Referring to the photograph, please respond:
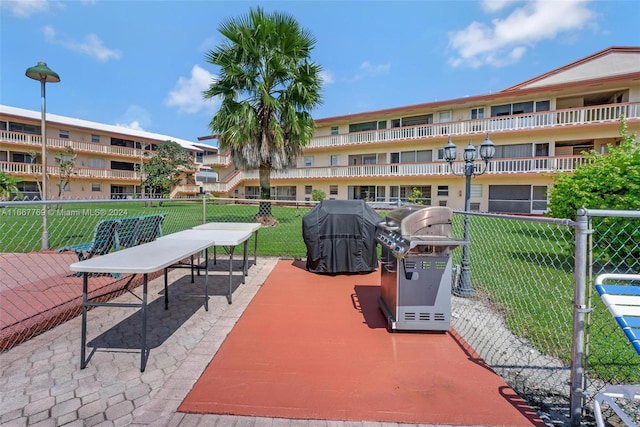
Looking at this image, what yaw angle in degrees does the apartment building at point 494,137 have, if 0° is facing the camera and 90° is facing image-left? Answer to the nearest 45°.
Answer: approximately 45°

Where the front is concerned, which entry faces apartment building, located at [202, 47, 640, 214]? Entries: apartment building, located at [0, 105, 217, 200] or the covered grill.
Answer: apartment building, located at [0, 105, 217, 200]

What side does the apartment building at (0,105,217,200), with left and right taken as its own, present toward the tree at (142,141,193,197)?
front

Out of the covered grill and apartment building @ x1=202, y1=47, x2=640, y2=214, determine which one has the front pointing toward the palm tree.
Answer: the apartment building

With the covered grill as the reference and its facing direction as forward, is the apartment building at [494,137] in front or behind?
behind

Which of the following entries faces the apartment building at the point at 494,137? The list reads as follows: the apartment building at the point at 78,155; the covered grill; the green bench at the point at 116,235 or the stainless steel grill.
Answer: the apartment building at the point at 78,155

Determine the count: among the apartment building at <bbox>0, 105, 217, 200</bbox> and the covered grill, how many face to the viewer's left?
0

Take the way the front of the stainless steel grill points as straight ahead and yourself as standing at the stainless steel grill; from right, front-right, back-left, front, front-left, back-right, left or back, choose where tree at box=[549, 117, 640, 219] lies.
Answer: back-right

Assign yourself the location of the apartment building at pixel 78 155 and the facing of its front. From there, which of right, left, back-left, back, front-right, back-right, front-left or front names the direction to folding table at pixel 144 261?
front-right

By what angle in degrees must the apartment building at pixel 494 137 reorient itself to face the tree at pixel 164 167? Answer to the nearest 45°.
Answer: approximately 45° to its right

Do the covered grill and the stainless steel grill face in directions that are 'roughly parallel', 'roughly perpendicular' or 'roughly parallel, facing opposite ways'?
roughly perpendicular

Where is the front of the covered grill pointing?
toward the camera
